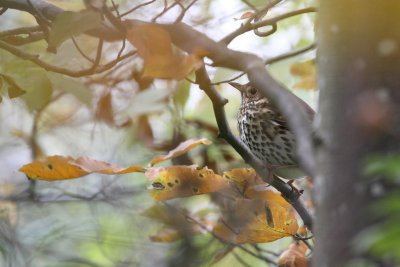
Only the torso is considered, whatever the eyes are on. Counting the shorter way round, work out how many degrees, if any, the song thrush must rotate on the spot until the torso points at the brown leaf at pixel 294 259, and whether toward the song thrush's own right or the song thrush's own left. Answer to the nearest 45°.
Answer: approximately 90° to the song thrush's own left

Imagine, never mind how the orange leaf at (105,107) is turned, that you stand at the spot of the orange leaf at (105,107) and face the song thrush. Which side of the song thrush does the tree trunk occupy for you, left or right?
right

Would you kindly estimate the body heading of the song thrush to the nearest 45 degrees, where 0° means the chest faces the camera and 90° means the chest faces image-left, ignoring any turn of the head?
approximately 90°
